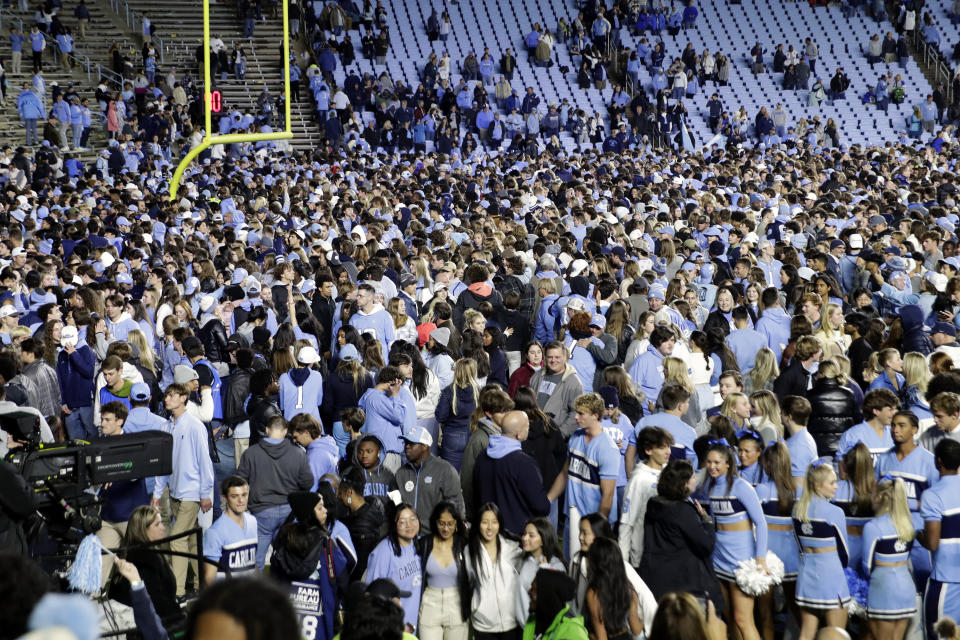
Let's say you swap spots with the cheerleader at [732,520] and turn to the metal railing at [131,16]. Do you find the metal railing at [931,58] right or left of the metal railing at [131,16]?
right

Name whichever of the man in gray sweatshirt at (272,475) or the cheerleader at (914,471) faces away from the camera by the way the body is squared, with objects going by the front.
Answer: the man in gray sweatshirt

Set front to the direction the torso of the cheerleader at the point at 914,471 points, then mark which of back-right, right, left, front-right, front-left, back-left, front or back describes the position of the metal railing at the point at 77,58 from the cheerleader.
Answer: right

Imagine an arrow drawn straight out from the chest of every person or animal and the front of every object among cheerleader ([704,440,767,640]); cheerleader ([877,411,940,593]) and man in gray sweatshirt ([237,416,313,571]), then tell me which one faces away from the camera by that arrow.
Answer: the man in gray sweatshirt

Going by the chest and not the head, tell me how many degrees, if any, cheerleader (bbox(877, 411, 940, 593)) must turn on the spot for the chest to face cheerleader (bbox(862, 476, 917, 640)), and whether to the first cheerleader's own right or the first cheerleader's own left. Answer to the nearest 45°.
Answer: approximately 45° to the first cheerleader's own left

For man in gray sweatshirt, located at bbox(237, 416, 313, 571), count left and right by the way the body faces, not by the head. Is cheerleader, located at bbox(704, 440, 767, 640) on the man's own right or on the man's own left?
on the man's own right

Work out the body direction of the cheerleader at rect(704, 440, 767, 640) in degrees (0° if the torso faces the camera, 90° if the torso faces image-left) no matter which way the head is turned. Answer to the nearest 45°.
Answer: approximately 45°

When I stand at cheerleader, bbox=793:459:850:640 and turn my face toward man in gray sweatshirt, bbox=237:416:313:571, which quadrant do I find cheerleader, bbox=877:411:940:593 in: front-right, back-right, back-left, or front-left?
back-right

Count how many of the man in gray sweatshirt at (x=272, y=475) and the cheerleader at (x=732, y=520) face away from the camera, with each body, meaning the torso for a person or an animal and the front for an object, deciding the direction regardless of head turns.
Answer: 1

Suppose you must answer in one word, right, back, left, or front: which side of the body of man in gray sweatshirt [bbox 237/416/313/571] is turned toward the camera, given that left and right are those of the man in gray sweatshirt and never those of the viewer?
back
